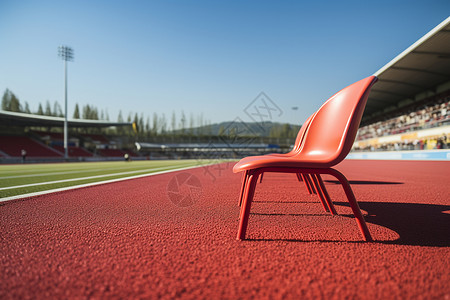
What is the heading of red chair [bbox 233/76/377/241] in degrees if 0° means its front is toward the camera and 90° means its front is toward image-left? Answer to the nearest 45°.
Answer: approximately 90°
